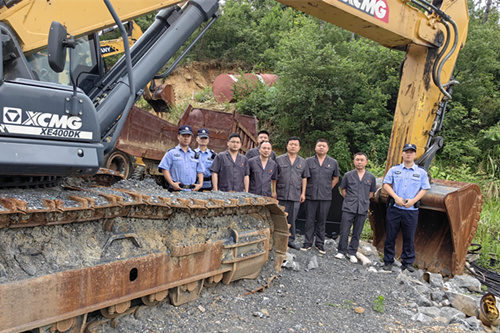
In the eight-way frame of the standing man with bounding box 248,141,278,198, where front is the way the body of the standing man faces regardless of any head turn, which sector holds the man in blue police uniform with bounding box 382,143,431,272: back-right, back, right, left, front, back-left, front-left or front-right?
left

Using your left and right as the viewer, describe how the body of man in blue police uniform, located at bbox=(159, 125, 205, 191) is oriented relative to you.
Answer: facing the viewer

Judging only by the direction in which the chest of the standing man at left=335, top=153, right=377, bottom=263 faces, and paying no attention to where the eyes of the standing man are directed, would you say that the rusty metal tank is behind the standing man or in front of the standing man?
behind

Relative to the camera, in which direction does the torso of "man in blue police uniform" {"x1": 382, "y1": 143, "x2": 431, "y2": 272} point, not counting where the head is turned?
toward the camera

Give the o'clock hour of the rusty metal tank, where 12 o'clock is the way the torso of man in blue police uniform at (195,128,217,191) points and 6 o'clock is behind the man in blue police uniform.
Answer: The rusty metal tank is roughly at 6 o'clock from the man in blue police uniform.

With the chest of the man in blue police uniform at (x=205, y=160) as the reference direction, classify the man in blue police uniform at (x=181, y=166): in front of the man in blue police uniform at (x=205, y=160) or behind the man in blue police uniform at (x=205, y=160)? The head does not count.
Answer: in front

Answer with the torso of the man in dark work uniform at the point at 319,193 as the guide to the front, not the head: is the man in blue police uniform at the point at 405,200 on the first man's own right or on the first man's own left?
on the first man's own left

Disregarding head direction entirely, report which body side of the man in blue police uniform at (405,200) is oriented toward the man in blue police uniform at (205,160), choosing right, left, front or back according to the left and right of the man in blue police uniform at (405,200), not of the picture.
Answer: right

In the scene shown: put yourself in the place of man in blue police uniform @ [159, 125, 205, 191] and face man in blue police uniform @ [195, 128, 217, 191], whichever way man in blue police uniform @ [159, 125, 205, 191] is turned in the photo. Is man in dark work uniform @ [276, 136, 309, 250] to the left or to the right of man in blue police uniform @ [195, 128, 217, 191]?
right

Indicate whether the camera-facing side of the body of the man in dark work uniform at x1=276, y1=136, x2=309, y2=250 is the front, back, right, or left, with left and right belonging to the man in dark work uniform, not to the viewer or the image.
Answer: front

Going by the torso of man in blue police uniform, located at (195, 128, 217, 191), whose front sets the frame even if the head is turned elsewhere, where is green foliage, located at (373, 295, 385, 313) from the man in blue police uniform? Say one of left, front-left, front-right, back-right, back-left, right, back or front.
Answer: front-left

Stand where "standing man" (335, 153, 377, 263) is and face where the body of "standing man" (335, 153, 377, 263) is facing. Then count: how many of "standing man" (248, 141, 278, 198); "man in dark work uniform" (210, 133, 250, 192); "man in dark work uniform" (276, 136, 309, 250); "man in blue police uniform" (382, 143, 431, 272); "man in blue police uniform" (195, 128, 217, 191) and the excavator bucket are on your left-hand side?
2

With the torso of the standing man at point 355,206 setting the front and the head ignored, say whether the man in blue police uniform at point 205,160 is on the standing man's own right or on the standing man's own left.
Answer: on the standing man's own right

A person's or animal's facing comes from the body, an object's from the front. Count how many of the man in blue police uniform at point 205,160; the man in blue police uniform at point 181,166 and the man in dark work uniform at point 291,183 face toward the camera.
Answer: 3

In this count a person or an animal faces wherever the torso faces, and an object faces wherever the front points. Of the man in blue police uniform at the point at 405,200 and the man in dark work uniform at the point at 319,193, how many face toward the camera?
2
